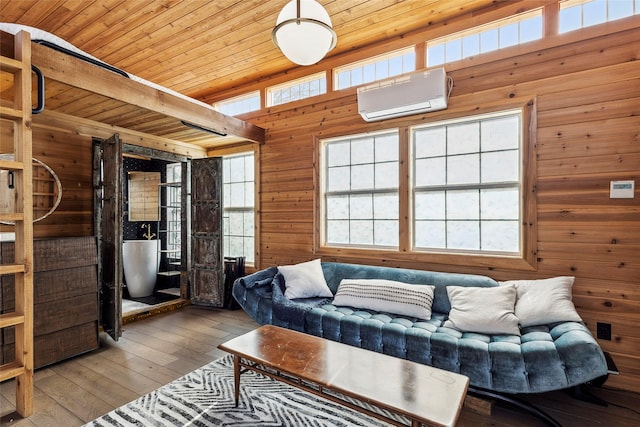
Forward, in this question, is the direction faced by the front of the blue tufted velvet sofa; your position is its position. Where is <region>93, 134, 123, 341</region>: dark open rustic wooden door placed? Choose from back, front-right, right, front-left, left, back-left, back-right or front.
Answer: right

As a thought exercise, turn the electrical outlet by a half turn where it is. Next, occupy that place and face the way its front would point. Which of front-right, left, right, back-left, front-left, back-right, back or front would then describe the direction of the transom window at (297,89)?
left

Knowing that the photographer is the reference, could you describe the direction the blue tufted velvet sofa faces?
facing the viewer

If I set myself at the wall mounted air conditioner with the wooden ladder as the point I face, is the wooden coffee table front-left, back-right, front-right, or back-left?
front-left

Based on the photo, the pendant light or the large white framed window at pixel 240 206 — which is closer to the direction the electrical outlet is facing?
the pendant light

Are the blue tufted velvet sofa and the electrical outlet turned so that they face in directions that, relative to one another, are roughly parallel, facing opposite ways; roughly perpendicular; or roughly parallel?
roughly parallel

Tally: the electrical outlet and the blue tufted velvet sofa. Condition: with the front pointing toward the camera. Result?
2

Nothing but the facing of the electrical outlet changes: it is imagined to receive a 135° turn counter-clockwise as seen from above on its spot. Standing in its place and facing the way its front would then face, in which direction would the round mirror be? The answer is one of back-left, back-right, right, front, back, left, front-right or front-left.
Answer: back

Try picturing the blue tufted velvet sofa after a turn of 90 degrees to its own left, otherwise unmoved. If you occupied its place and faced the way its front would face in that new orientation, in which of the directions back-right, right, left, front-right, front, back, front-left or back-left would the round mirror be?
back

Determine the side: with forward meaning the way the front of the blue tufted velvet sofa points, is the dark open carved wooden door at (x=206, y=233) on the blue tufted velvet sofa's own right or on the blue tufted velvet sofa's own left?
on the blue tufted velvet sofa's own right

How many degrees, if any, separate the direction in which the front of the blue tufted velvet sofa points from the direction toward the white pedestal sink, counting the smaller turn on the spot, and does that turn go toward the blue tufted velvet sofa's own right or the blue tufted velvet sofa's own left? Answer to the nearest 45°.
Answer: approximately 90° to the blue tufted velvet sofa's own right

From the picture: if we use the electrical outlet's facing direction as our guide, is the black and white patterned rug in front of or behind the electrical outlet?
in front
